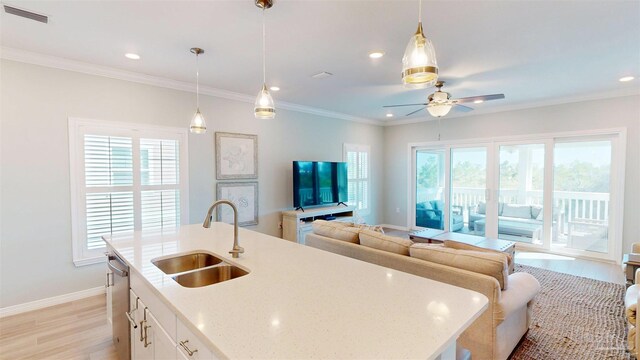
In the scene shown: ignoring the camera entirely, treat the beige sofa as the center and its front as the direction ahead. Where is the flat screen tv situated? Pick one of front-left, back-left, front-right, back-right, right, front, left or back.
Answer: left

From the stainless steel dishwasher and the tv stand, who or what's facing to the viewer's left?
the stainless steel dishwasher

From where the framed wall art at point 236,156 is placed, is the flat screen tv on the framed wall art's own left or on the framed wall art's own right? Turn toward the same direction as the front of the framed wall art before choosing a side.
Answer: on the framed wall art's own left

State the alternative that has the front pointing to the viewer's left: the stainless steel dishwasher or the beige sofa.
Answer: the stainless steel dishwasher

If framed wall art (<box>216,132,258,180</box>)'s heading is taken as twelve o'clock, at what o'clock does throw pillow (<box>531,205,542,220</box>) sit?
The throw pillow is roughly at 11 o'clock from the framed wall art.

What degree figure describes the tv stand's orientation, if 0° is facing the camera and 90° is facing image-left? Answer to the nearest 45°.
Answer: approximately 315°

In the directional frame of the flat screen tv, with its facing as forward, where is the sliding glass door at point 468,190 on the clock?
The sliding glass door is roughly at 10 o'clock from the flat screen tv.

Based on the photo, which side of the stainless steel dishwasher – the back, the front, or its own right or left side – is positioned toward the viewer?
left

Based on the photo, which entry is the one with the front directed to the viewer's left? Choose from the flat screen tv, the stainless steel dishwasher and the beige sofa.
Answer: the stainless steel dishwasher

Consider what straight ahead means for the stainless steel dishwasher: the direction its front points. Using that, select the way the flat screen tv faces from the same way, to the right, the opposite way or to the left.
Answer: to the left

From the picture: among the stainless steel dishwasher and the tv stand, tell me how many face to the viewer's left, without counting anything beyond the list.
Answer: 1

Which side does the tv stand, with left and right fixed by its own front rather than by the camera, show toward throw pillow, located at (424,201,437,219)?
left

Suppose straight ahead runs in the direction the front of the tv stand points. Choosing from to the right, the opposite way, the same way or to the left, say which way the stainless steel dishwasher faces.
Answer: to the right
